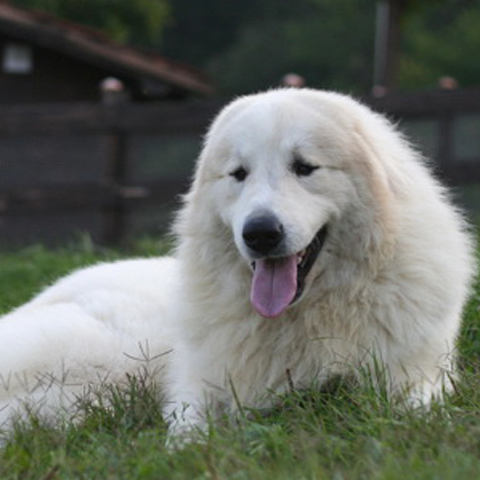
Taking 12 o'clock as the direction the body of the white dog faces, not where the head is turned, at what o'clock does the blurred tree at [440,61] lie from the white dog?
The blurred tree is roughly at 8 o'clock from the white dog.

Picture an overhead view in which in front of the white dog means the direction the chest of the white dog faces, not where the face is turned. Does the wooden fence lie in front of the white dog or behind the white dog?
behind

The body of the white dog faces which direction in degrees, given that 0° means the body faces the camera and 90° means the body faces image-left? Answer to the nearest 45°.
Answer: approximately 315°

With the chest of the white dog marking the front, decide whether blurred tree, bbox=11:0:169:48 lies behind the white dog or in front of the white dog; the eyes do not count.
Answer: behind
